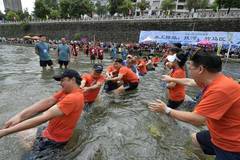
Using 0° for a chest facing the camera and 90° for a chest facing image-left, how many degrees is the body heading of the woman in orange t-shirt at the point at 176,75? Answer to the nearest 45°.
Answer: approximately 90°

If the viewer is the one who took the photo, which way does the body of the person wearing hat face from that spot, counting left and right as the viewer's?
facing to the left of the viewer

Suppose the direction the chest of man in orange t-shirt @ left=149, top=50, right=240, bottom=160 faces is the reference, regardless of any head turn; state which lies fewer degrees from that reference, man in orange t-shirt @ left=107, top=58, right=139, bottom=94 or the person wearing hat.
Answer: the person wearing hat

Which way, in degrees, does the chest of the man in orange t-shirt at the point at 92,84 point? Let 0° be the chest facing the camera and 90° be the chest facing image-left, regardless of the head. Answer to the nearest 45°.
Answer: approximately 45°

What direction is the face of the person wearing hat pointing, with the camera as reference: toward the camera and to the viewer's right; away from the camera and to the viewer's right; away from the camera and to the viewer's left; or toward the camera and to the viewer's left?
toward the camera and to the viewer's left

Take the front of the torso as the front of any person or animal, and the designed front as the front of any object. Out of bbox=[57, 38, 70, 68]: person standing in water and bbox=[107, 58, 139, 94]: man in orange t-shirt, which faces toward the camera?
the person standing in water

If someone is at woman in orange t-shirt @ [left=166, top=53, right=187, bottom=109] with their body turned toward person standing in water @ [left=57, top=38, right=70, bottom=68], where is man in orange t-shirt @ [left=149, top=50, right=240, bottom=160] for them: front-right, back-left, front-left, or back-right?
back-left

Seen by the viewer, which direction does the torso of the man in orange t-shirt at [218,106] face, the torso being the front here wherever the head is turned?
to the viewer's left

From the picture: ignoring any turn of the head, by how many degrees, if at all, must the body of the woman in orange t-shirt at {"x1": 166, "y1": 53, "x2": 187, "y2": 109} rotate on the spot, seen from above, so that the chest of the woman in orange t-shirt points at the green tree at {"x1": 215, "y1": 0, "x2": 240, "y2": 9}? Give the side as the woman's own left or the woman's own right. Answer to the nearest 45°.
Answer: approximately 90° to the woman's own right

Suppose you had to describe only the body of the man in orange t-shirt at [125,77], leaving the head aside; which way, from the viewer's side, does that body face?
to the viewer's left

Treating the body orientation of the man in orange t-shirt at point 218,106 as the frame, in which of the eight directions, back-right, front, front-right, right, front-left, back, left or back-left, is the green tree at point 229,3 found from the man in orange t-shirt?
right

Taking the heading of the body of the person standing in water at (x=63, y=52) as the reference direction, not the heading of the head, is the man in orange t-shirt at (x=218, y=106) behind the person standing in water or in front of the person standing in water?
in front

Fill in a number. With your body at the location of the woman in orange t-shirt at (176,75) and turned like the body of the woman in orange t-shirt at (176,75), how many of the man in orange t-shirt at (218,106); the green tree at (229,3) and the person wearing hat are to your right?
1
